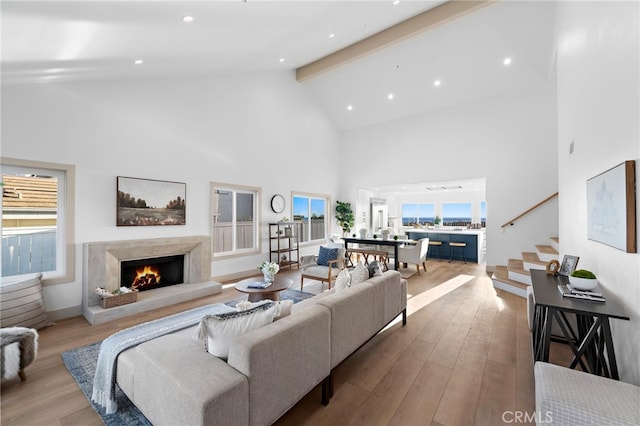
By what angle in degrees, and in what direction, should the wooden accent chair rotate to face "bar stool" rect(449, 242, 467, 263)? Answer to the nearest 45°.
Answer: approximately 180°

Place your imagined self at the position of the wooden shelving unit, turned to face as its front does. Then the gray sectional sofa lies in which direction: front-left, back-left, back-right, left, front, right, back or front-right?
front-right

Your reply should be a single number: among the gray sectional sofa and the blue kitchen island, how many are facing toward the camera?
1

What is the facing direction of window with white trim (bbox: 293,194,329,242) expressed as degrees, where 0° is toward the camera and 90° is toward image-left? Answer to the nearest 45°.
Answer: approximately 315°

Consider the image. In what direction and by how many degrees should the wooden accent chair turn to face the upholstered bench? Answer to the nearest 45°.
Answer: approximately 45° to its left

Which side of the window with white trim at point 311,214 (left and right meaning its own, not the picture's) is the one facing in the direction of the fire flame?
right

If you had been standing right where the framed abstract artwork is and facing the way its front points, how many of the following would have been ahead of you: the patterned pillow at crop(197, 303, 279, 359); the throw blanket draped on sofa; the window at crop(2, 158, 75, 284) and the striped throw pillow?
4

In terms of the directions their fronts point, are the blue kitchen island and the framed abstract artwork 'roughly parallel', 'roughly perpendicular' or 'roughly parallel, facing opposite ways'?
roughly perpendicular

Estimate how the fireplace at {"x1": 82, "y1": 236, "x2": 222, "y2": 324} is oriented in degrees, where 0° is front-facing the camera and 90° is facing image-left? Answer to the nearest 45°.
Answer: approximately 315°

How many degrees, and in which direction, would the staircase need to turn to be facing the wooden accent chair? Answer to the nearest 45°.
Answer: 0° — it already faces it

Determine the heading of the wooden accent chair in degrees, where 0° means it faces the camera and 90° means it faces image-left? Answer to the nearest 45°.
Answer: approximately 45°
